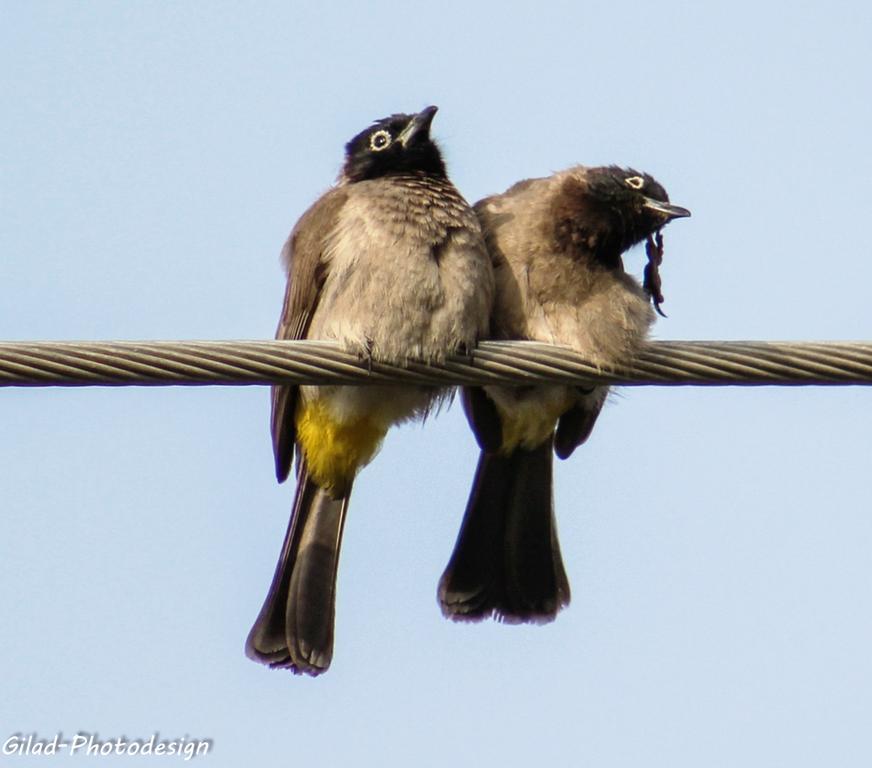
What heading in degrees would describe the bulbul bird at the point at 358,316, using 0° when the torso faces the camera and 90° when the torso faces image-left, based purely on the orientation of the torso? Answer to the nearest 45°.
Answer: approximately 315°

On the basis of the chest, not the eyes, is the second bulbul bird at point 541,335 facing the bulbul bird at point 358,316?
no

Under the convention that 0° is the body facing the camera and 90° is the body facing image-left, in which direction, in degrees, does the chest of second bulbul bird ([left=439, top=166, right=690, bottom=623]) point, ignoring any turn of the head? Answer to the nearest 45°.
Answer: approximately 315°

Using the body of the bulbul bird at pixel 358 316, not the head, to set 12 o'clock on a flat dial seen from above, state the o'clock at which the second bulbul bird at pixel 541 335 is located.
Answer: The second bulbul bird is roughly at 10 o'clock from the bulbul bird.

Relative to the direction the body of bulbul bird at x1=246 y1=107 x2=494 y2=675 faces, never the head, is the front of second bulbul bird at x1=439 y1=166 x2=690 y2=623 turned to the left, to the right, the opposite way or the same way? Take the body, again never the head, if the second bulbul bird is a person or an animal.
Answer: the same way
